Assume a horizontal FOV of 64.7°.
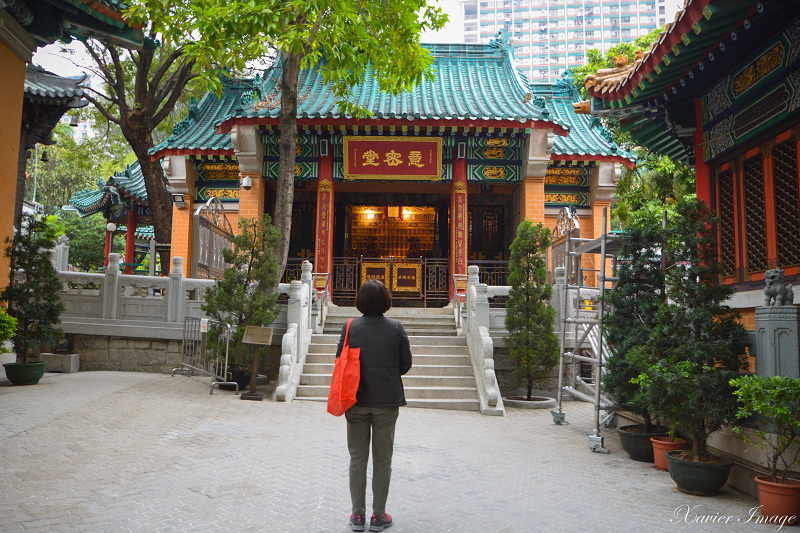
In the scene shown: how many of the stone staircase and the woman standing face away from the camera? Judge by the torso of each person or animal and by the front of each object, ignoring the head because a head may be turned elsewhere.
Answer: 1

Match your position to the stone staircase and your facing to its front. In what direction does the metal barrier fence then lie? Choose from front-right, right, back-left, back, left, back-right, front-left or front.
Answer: right

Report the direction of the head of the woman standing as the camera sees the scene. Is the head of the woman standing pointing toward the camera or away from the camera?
away from the camera

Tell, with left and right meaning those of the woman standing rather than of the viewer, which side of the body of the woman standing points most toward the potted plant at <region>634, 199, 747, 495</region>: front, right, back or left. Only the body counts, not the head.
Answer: right

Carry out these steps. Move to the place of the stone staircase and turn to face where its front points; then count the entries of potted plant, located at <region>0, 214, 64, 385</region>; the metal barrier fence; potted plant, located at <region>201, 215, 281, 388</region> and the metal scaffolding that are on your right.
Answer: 3

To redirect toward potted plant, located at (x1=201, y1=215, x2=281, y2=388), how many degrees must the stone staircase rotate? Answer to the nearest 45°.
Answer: approximately 90° to its right

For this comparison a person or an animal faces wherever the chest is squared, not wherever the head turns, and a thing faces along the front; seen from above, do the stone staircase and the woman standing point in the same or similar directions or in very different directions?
very different directions

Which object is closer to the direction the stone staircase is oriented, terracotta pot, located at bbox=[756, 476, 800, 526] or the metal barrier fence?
the terracotta pot

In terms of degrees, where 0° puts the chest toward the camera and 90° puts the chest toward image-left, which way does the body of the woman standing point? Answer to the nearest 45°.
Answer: approximately 180°

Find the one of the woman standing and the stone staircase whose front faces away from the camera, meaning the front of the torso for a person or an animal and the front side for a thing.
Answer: the woman standing

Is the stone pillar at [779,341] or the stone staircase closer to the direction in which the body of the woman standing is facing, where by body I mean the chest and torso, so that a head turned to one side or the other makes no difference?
the stone staircase

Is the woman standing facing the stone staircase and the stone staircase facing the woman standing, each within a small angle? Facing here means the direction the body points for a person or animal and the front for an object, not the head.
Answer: yes

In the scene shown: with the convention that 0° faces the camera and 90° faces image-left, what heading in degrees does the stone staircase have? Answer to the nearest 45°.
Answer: approximately 0°

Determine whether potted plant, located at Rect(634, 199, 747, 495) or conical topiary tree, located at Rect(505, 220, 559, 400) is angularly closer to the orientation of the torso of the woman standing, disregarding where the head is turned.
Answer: the conical topiary tree

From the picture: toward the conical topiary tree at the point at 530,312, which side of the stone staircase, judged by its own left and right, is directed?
left
